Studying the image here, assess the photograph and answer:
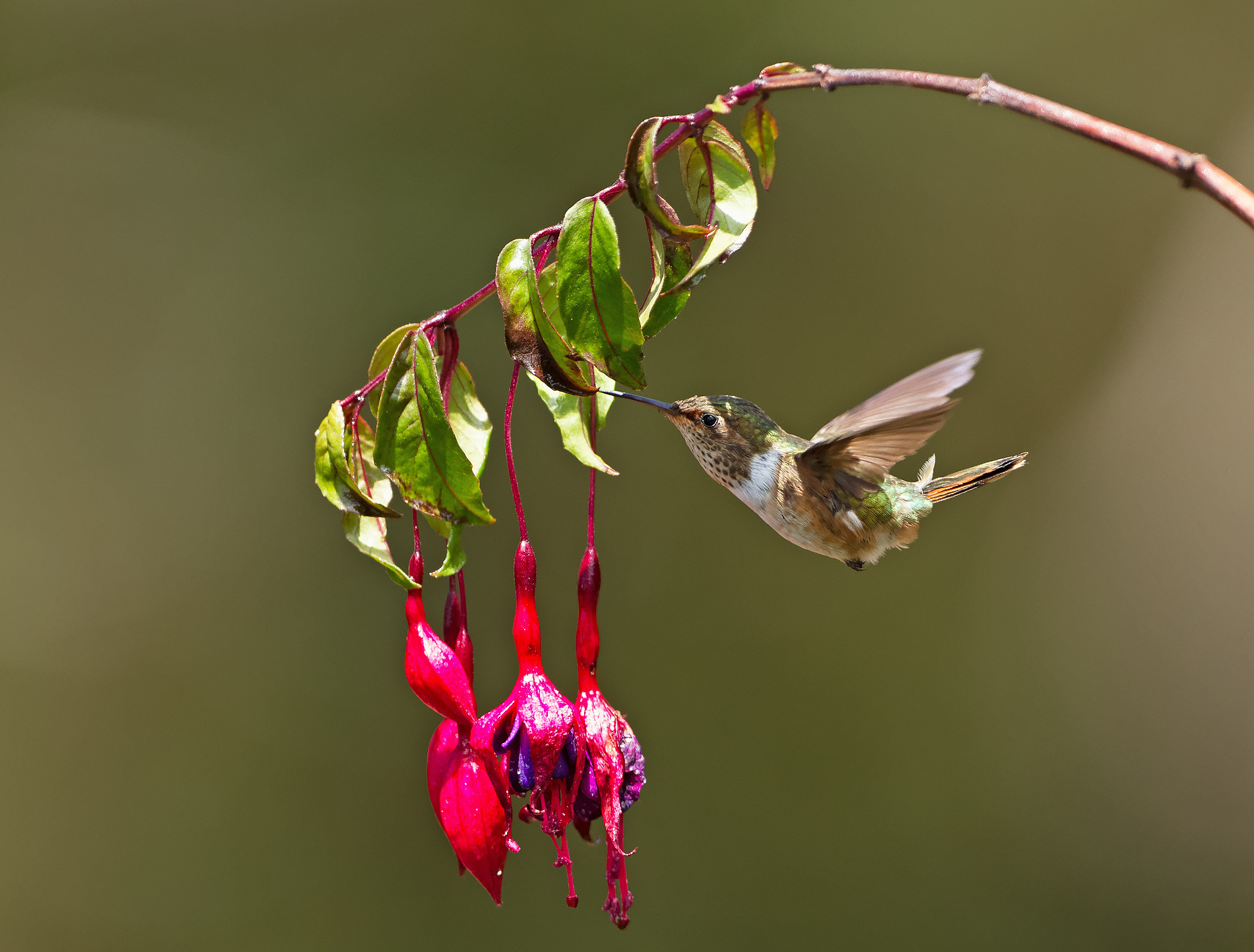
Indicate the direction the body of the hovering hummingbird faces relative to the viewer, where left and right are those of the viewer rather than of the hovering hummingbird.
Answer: facing to the left of the viewer
